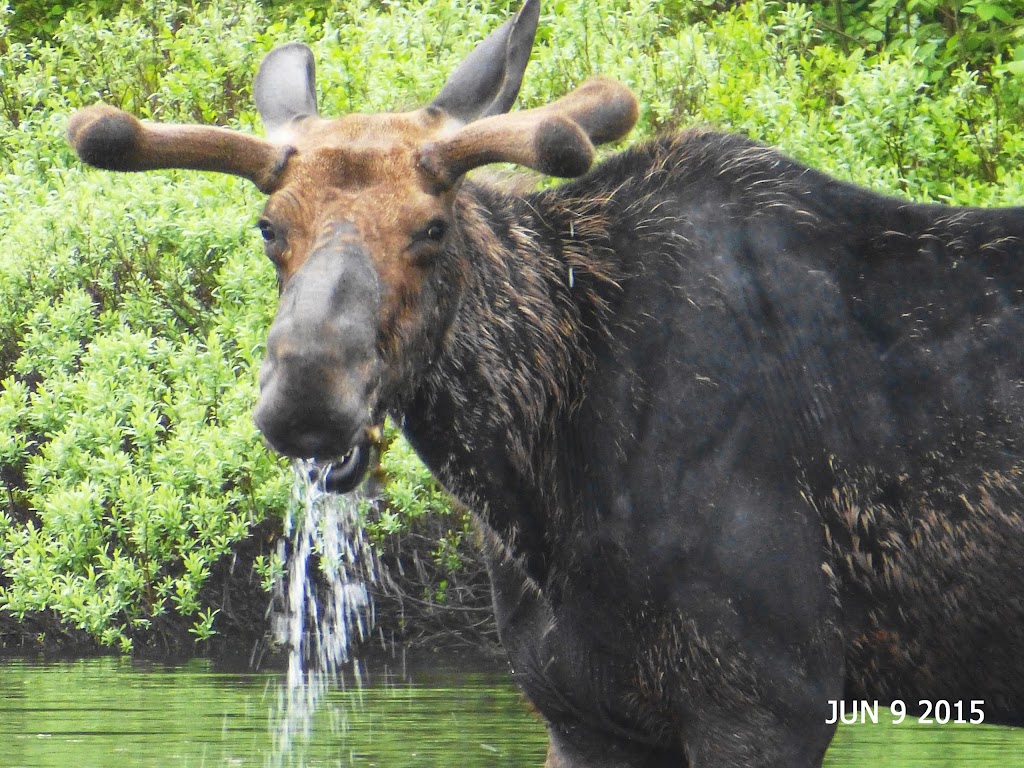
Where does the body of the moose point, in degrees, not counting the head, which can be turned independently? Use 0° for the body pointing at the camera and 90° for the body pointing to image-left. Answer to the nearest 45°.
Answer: approximately 45°
